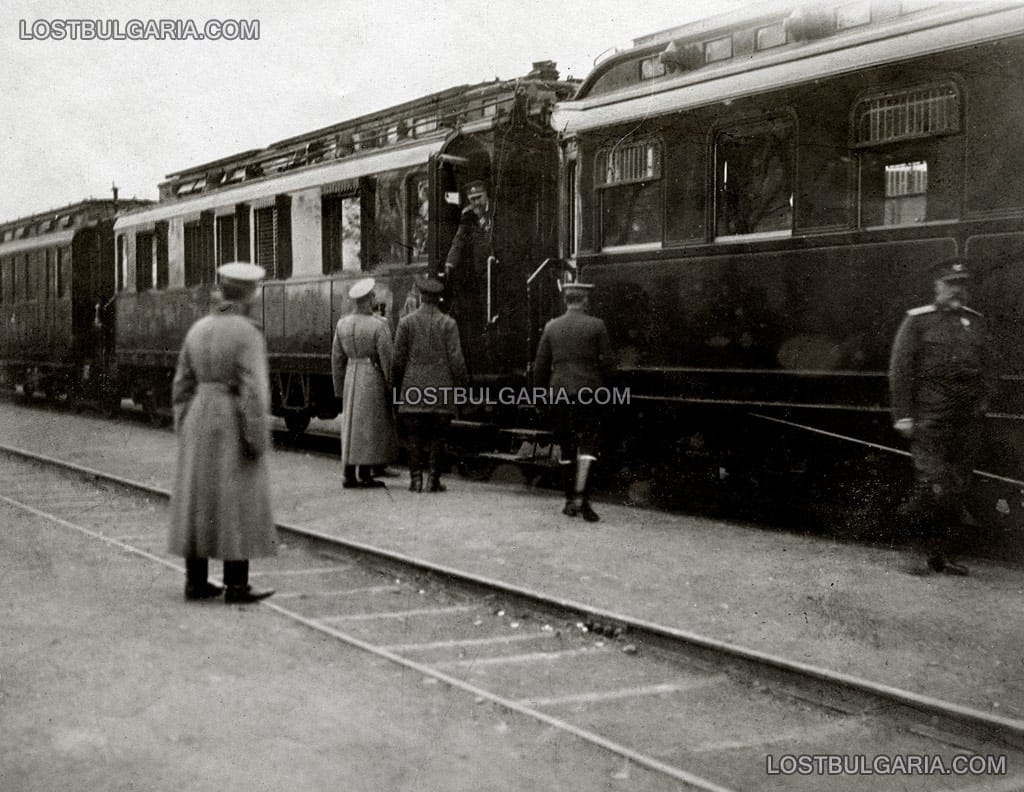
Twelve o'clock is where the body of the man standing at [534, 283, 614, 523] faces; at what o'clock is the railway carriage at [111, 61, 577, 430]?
The railway carriage is roughly at 11 o'clock from the man standing.

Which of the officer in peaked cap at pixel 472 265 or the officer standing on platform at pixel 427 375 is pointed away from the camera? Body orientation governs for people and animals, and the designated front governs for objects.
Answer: the officer standing on platform

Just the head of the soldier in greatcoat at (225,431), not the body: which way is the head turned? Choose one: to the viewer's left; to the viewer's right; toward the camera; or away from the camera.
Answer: away from the camera

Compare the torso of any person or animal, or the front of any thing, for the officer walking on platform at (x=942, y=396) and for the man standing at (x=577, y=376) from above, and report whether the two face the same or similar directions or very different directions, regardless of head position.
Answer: very different directions

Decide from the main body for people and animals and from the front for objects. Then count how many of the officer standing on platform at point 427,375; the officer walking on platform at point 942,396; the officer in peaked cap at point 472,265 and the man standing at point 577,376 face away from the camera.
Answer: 2

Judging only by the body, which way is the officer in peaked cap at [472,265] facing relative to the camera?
toward the camera

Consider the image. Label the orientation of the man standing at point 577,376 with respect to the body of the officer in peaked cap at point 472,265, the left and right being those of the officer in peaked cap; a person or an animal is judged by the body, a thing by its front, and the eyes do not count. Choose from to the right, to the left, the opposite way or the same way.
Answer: the opposite way

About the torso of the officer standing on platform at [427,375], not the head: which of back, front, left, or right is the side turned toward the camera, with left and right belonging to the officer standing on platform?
back

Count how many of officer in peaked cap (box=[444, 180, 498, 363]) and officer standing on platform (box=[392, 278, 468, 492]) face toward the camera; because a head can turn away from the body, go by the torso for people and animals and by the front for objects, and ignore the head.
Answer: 1

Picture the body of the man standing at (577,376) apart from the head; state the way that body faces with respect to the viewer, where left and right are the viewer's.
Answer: facing away from the viewer

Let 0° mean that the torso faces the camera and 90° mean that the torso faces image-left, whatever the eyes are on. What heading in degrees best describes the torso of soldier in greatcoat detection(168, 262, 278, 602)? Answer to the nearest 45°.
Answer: approximately 225°

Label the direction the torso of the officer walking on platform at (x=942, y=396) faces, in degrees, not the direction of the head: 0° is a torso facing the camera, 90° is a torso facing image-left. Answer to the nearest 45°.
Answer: approximately 315°

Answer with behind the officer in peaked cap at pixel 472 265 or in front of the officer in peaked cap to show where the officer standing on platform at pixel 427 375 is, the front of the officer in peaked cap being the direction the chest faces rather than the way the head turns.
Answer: in front

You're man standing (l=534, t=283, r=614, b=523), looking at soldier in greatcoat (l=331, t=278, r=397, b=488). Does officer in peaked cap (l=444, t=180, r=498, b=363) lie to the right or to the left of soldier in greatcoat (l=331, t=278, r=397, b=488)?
right

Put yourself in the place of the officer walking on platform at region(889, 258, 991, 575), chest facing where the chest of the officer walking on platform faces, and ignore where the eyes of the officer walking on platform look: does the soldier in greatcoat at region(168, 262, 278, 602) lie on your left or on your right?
on your right

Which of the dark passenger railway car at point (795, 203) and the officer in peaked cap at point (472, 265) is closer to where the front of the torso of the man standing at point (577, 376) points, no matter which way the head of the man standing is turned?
the officer in peaked cap

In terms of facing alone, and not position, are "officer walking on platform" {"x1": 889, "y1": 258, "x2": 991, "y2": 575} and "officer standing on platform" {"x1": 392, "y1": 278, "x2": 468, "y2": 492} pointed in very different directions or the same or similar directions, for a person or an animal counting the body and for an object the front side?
very different directions

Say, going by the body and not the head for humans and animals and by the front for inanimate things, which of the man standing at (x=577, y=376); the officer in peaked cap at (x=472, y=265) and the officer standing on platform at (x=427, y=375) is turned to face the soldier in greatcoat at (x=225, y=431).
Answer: the officer in peaked cap

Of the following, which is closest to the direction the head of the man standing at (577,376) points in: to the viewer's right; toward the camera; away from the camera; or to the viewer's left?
away from the camera
